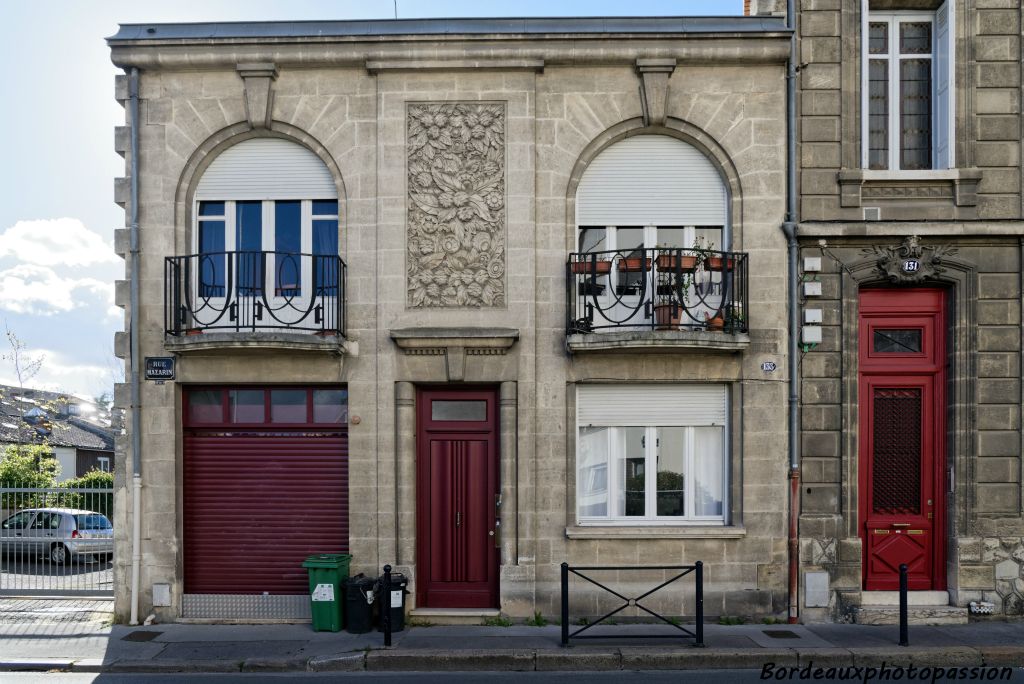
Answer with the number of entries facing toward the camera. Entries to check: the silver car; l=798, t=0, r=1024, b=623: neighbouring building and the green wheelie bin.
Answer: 2

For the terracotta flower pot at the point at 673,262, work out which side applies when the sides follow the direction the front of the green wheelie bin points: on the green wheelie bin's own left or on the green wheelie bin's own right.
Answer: on the green wheelie bin's own left

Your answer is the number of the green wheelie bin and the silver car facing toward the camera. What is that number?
1

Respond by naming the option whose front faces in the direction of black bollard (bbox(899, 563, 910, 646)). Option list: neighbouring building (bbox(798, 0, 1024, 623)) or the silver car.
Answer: the neighbouring building
